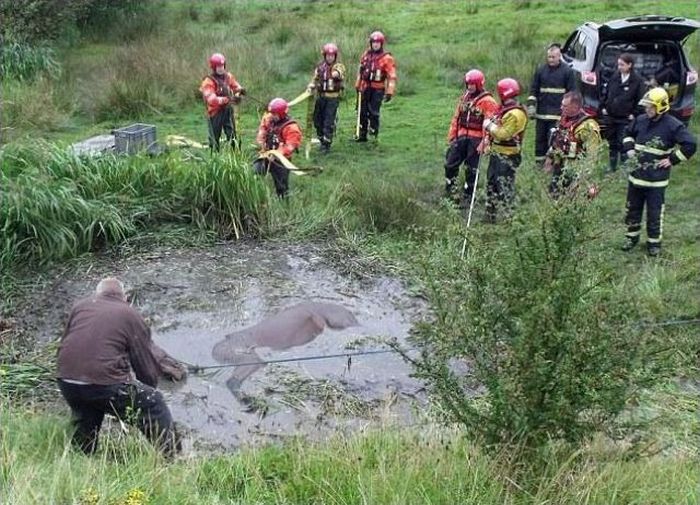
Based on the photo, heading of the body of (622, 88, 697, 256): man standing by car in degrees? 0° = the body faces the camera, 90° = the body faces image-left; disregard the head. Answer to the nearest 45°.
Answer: approximately 45°

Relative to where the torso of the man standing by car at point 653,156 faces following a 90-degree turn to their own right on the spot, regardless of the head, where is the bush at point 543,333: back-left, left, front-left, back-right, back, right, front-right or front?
back-left

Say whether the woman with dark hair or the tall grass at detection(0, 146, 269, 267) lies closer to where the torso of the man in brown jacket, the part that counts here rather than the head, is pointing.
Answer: the woman with dark hair

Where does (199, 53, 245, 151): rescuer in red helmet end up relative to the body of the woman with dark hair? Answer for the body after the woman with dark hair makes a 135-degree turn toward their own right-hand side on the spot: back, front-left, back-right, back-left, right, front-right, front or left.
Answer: left

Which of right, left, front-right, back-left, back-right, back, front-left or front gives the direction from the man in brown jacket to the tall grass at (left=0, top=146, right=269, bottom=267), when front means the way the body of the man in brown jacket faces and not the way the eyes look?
front-left

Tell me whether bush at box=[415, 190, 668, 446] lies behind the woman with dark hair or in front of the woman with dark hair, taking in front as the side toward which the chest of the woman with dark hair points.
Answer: in front

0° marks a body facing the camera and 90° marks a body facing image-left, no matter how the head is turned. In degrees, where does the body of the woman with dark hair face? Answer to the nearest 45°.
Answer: approximately 45°

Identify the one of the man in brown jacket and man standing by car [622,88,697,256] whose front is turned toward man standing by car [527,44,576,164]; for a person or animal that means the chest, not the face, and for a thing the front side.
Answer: the man in brown jacket

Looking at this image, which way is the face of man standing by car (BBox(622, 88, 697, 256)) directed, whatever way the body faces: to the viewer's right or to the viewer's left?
to the viewer's left

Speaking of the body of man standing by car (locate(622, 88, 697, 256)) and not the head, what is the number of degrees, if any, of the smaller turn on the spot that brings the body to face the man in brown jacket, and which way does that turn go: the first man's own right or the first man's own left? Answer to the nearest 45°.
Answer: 0° — they already face them

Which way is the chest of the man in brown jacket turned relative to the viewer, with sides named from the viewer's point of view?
facing away from the viewer and to the right of the viewer

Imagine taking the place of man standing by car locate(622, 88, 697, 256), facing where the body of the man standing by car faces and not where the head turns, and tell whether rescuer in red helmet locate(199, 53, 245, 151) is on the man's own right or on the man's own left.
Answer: on the man's own right

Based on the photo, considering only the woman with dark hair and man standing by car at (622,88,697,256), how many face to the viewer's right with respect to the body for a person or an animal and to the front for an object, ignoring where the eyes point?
0
